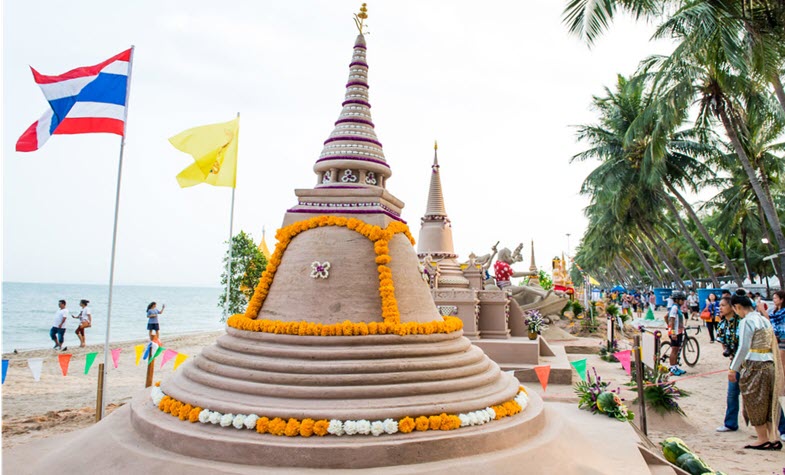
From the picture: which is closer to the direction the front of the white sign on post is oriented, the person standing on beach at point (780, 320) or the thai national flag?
the thai national flag

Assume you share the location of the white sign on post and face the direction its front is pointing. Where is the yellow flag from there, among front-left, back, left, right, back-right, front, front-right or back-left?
front-right

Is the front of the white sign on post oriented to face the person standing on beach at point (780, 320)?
no

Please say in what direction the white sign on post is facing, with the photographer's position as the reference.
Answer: facing the viewer and to the left of the viewer

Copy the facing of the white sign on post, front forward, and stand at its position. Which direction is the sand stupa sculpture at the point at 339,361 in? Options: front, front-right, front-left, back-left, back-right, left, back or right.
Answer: front
